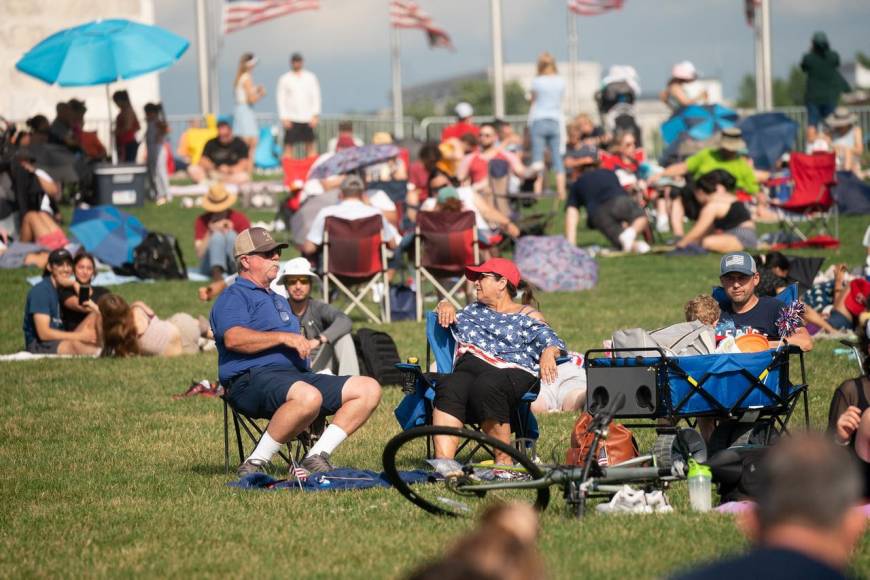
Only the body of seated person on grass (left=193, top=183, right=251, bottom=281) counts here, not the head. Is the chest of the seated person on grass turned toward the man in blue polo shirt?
yes

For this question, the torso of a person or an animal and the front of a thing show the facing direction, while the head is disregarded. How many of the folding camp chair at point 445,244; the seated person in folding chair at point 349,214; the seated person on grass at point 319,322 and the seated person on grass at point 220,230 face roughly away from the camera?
2

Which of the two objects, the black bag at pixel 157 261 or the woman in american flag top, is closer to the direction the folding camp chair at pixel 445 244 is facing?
the black bag

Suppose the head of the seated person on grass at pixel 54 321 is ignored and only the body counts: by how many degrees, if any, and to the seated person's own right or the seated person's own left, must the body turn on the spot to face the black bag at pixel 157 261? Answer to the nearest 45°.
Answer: approximately 90° to the seated person's own left

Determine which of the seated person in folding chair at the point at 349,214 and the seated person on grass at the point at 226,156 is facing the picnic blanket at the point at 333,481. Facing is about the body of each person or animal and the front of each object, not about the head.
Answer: the seated person on grass at the point at 226,156

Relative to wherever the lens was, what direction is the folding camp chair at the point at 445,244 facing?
facing away from the viewer

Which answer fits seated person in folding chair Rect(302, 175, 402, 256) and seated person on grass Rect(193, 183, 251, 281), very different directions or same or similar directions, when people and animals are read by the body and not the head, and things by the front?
very different directions

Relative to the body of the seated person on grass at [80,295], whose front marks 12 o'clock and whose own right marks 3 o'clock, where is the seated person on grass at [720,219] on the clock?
the seated person on grass at [720,219] is roughly at 8 o'clock from the seated person on grass at [80,295].

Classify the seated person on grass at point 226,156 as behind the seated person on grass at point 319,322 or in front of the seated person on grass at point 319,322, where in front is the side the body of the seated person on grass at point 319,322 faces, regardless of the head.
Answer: behind

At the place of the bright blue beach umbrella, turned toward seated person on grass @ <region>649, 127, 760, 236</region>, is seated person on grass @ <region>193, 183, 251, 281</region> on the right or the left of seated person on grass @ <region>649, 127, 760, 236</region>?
right

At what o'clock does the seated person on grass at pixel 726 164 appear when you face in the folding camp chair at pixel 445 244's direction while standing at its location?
The seated person on grass is roughly at 1 o'clock from the folding camp chair.
